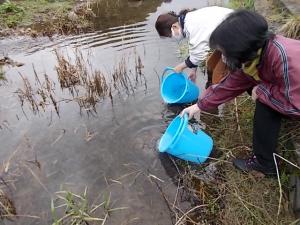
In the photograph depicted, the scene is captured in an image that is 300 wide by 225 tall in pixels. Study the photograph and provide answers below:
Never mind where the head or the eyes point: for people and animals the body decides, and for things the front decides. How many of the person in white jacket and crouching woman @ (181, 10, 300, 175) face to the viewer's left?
2

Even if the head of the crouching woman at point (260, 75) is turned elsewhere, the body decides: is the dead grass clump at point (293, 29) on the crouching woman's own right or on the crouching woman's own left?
on the crouching woman's own right

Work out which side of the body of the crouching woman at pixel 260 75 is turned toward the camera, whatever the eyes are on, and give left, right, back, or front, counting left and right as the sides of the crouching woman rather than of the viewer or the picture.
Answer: left

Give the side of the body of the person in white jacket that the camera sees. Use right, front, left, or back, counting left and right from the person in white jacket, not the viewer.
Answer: left

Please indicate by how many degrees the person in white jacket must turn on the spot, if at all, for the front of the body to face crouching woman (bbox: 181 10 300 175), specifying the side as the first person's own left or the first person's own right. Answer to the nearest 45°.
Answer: approximately 90° to the first person's own left

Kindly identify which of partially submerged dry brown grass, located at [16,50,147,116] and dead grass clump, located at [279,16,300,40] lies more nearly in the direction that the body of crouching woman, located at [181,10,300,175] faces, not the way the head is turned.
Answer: the partially submerged dry brown grass

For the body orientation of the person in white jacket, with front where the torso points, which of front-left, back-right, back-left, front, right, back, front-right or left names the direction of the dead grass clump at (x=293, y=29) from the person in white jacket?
back
